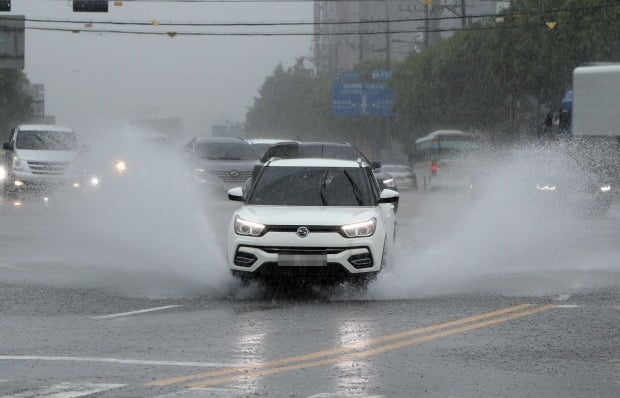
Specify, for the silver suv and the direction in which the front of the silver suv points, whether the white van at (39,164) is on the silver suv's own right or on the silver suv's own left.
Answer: on the silver suv's own right

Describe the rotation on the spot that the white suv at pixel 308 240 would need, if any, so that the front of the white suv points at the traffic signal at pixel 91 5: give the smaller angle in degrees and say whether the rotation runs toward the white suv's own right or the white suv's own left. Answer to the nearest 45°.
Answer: approximately 180°

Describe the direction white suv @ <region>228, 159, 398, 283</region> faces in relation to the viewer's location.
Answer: facing the viewer

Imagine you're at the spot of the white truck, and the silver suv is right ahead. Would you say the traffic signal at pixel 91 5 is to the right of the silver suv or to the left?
right

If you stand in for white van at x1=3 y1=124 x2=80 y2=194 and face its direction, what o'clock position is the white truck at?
The white truck is roughly at 9 o'clock from the white van.

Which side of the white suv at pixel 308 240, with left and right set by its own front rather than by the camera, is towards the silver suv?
back

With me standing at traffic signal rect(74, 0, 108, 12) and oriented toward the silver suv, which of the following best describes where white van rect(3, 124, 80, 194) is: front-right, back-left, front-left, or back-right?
front-right

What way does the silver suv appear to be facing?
toward the camera

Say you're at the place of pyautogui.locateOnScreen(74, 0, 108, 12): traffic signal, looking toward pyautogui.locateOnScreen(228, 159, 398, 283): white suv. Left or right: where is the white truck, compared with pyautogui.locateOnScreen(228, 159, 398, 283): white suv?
left

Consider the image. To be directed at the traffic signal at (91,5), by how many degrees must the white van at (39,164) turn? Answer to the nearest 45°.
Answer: approximately 180°

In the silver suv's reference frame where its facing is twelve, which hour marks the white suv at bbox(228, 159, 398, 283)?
The white suv is roughly at 12 o'clock from the silver suv.

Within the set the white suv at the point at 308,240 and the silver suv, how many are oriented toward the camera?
2
